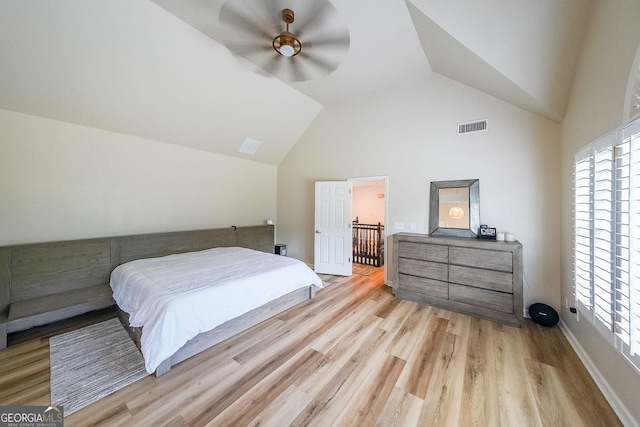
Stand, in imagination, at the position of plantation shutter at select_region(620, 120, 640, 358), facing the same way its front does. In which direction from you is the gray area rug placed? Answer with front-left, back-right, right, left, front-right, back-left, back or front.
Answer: front-left

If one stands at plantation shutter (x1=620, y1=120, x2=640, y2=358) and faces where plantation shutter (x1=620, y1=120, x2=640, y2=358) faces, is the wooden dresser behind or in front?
in front

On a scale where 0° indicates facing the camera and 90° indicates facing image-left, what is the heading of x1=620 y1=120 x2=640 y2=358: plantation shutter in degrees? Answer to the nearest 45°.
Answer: approximately 90°

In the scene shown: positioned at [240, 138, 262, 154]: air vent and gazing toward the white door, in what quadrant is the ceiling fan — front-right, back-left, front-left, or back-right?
front-right

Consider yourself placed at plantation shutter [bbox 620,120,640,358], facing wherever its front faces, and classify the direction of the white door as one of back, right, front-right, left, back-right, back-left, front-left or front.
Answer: front

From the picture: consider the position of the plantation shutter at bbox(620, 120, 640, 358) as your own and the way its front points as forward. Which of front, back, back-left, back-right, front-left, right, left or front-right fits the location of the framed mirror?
front-right

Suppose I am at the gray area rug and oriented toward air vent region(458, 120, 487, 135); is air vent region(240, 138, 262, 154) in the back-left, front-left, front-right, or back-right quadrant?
front-left
